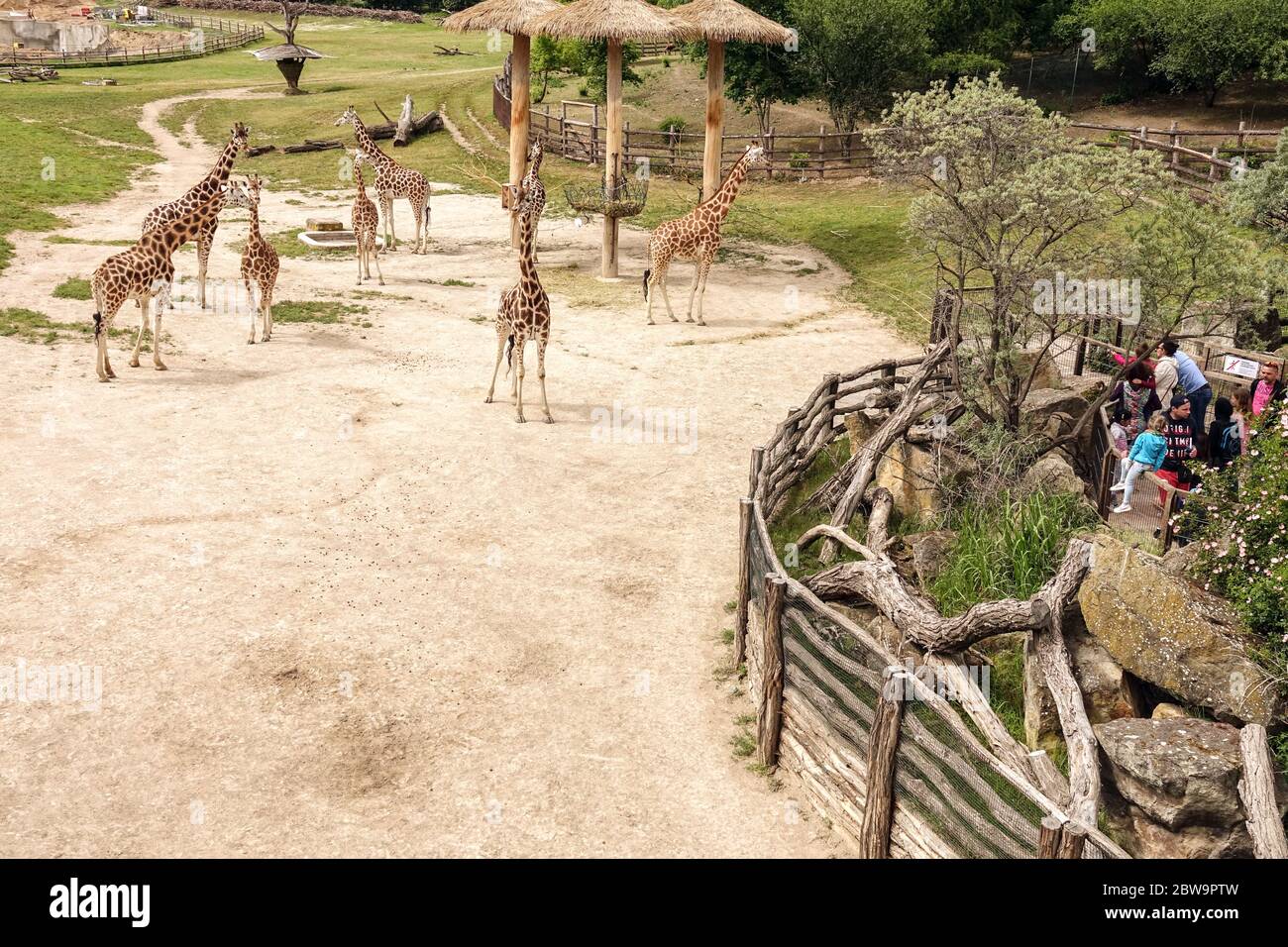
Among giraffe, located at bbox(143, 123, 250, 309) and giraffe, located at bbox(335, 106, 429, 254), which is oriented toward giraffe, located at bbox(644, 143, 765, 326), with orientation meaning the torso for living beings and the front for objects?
giraffe, located at bbox(143, 123, 250, 309)

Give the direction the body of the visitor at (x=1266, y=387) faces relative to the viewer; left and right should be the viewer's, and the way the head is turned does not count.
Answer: facing the viewer and to the left of the viewer

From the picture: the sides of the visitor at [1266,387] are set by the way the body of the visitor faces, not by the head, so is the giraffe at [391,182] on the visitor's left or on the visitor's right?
on the visitor's right

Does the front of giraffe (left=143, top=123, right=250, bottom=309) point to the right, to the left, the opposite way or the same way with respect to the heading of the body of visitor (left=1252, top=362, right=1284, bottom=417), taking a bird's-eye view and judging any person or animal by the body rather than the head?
the opposite way

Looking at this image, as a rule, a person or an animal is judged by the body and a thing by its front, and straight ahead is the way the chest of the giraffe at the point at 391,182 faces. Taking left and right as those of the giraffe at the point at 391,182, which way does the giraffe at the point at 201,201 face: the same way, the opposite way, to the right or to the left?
the opposite way

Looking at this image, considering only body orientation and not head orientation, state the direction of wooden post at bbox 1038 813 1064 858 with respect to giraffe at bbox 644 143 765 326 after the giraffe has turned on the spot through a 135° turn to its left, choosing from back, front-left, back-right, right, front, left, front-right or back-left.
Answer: back-left

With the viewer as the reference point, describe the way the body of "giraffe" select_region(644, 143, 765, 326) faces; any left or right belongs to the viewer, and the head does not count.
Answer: facing to the right of the viewer

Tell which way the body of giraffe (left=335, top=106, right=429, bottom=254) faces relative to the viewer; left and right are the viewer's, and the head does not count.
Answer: facing to the left of the viewer

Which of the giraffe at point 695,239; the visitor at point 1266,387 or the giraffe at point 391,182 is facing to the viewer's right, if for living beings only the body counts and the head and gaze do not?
the giraffe at point 695,239

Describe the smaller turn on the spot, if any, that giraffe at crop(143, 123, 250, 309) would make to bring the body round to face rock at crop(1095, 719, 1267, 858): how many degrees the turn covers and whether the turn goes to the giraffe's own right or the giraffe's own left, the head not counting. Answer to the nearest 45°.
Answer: approximately 90° to the giraffe's own right

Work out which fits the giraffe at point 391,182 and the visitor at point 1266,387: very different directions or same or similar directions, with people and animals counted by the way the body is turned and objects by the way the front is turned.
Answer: same or similar directions

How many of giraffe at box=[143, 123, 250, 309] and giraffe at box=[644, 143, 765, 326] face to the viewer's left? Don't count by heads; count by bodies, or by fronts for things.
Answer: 0

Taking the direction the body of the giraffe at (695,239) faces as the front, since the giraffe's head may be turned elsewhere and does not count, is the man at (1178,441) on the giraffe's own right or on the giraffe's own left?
on the giraffe's own right

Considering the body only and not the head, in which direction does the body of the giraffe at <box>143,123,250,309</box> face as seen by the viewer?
to the viewer's right

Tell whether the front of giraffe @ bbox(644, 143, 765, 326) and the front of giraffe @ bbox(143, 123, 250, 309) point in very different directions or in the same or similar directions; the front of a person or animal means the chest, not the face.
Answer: same or similar directions
